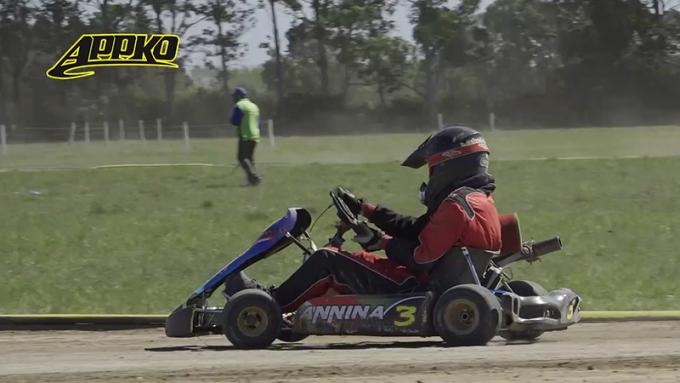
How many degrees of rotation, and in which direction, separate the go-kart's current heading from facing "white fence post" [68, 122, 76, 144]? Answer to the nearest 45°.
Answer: approximately 90° to its right

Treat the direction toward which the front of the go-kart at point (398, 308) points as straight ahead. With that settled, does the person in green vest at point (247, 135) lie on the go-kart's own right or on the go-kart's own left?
on the go-kart's own right

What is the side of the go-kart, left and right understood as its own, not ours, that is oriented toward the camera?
left
